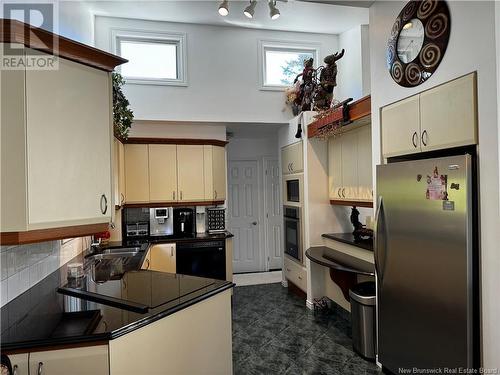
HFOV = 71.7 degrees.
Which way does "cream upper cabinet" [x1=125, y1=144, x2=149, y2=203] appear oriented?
toward the camera

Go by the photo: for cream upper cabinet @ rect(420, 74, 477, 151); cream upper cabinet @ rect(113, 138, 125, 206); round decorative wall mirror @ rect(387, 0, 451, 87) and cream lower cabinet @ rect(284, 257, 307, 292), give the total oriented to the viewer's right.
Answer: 1

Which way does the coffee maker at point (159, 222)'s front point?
toward the camera

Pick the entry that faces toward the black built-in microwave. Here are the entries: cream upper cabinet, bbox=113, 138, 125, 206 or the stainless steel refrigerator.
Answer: the cream upper cabinet

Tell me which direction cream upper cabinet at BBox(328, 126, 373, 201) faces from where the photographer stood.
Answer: facing the viewer and to the left of the viewer

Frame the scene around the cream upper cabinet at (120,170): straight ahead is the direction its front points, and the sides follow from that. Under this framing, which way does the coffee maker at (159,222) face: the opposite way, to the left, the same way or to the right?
to the right

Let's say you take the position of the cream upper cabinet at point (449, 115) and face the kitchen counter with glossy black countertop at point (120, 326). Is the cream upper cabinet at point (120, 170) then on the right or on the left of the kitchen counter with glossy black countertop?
right

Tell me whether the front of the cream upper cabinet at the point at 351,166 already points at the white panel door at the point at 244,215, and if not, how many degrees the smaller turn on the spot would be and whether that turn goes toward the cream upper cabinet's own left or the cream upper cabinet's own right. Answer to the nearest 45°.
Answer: approximately 90° to the cream upper cabinet's own right

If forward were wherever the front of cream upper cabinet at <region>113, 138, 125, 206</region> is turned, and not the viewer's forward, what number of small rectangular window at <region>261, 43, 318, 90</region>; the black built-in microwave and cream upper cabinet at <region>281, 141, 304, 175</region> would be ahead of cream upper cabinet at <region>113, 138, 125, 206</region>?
3

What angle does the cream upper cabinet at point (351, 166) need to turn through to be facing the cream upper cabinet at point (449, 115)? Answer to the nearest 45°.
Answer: approximately 45° to its left

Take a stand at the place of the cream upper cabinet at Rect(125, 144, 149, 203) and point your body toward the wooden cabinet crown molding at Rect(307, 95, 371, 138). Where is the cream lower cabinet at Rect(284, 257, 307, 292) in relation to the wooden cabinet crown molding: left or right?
left

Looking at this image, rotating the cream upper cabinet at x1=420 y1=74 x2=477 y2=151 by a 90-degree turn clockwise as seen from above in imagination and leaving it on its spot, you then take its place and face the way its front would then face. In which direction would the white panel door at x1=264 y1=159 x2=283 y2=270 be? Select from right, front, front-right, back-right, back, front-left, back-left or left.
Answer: front

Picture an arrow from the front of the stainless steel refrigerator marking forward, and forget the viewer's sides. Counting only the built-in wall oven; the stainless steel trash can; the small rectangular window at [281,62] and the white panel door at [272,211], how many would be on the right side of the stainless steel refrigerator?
4

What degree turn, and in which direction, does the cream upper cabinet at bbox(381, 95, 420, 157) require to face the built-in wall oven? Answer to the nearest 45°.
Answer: approximately 90° to its right

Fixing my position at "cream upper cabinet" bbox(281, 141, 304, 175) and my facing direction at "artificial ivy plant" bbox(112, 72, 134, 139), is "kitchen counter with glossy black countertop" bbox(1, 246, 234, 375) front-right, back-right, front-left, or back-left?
front-left

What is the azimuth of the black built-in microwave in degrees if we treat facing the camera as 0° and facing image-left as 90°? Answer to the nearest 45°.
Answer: approximately 45°
